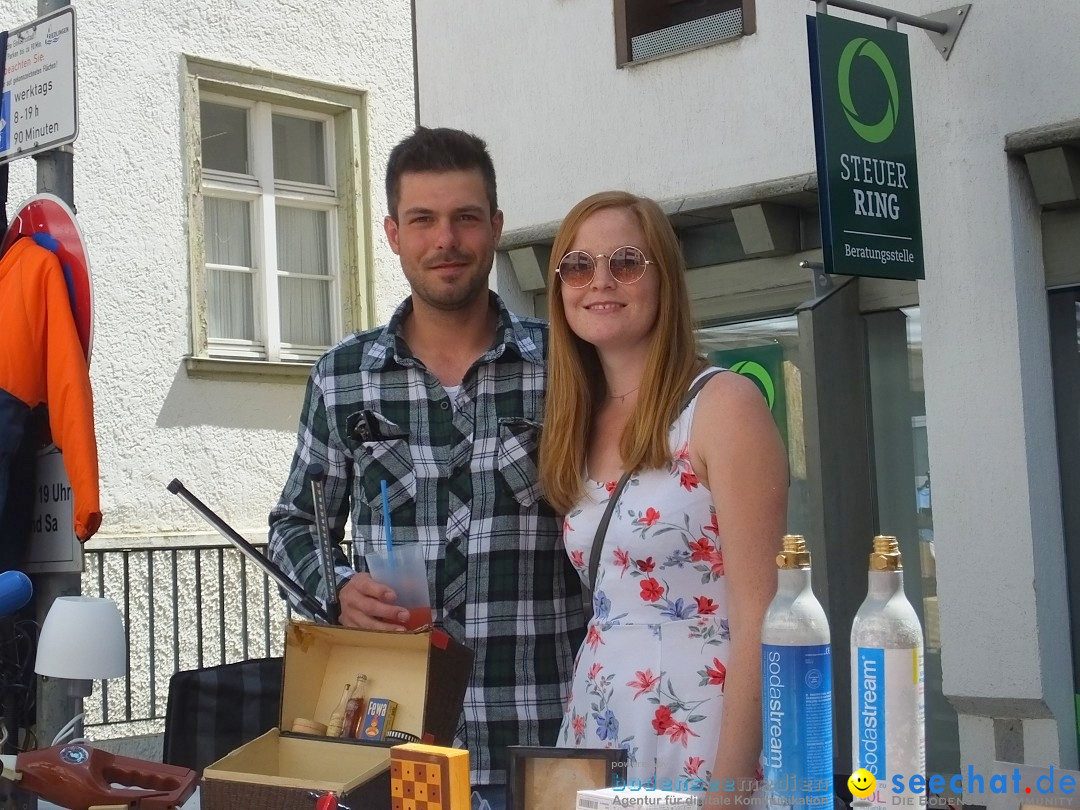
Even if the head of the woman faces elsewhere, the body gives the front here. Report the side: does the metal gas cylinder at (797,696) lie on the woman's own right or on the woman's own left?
on the woman's own left

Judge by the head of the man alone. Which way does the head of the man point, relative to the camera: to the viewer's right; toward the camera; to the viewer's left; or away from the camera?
toward the camera

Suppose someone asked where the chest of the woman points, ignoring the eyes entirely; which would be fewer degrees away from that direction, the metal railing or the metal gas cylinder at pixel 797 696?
the metal gas cylinder

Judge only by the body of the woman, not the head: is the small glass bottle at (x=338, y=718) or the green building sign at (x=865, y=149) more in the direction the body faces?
the small glass bottle

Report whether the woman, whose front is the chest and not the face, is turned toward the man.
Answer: no

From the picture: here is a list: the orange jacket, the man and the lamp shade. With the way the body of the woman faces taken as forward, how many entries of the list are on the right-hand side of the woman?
3

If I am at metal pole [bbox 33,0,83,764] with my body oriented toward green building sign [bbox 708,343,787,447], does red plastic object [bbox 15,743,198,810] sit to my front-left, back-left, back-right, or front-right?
back-right

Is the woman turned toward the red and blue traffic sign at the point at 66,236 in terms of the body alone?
no

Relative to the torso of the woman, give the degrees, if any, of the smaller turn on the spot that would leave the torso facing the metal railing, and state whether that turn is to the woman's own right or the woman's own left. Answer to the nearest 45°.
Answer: approximately 90° to the woman's own right

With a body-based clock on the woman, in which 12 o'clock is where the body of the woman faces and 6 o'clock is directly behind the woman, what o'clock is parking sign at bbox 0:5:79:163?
The parking sign is roughly at 3 o'clock from the woman.

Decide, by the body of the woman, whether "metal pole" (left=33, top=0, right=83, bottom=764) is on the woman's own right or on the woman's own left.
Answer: on the woman's own right

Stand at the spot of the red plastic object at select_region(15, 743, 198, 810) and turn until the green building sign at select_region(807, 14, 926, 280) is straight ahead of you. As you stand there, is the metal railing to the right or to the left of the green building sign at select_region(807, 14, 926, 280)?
left

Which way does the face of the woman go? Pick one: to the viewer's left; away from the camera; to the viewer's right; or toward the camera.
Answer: toward the camera

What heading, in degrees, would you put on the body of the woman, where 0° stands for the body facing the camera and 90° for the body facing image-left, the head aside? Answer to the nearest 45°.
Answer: approximately 45°

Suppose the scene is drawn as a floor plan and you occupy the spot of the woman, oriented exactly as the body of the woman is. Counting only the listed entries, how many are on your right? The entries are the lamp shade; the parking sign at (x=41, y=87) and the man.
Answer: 3

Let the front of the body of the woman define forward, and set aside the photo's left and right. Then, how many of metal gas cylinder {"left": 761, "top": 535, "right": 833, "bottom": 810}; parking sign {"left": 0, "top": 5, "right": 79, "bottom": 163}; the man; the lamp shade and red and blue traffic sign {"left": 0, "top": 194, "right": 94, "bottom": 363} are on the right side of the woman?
4
